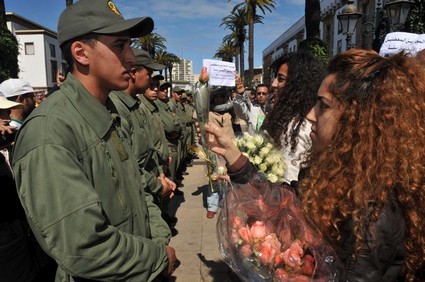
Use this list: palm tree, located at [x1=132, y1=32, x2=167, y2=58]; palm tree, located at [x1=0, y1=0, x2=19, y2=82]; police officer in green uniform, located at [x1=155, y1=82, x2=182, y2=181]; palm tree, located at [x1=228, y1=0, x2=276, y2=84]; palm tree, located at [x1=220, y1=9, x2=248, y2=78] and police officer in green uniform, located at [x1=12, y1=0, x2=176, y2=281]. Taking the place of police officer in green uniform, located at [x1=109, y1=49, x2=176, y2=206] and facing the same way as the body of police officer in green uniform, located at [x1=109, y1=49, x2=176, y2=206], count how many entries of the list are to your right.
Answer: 1

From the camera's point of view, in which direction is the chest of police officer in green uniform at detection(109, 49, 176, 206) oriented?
to the viewer's right

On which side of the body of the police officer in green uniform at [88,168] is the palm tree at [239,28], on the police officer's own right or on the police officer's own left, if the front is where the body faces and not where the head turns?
on the police officer's own left

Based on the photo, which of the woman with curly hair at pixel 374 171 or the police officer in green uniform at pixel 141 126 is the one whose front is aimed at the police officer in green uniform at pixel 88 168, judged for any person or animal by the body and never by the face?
the woman with curly hair

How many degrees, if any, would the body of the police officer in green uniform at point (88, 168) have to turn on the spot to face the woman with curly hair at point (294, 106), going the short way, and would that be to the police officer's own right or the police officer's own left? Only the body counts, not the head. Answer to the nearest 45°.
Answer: approximately 45° to the police officer's own left

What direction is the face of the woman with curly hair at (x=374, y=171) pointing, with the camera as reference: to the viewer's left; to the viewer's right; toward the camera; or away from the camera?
to the viewer's left

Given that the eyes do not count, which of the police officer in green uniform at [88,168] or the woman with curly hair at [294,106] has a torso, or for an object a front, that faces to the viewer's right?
the police officer in green uniform

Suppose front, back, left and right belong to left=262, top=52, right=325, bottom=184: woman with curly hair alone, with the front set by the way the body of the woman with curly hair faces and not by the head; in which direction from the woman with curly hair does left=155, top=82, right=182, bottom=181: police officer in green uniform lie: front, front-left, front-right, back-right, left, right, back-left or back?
front-right

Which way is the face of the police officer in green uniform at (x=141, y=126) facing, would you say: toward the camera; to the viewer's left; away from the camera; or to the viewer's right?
to the viewer's right

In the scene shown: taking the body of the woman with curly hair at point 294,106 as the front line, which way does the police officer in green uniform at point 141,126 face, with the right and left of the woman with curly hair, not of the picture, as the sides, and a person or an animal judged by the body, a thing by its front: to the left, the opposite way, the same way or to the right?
the opposite way

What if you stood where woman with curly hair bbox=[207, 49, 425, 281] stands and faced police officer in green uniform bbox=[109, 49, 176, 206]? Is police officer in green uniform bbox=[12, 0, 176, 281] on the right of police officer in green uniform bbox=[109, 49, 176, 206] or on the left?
left

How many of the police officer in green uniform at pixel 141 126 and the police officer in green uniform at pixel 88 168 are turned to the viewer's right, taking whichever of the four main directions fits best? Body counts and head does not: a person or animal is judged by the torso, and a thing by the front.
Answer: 2

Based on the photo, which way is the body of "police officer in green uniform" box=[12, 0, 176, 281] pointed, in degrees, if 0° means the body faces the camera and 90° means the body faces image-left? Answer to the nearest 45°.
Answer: approximately 270°

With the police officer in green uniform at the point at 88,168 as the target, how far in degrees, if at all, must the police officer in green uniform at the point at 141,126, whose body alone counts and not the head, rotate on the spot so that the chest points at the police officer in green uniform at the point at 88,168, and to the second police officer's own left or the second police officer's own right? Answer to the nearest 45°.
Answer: approximately 90° to the second police officer's own right

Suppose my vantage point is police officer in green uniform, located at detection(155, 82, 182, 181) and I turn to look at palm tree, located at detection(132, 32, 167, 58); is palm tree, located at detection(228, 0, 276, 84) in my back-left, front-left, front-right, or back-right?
front-right

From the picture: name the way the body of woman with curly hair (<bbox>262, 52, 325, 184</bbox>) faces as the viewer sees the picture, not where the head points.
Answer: to the viewer's left

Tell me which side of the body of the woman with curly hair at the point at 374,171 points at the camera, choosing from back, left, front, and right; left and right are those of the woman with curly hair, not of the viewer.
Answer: left
